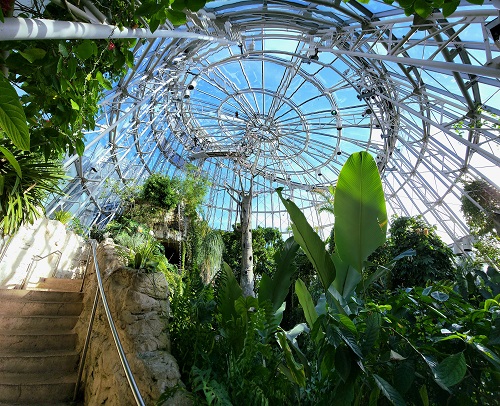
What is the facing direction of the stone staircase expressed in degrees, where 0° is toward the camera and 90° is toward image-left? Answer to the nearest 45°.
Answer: approximately 0°
